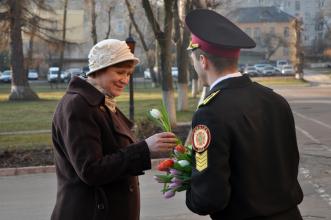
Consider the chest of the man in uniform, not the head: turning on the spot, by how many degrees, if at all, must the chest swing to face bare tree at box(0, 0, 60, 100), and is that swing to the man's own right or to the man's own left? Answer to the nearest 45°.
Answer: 0° — they already face it

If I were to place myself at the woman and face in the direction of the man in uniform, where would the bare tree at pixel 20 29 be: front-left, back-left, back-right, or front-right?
back-left

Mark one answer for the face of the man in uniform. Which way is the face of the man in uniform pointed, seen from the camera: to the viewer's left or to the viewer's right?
to the viewer's left

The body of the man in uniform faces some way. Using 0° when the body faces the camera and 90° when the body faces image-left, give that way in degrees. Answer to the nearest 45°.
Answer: approximately 135°

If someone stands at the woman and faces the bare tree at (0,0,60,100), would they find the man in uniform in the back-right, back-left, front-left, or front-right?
back-right
